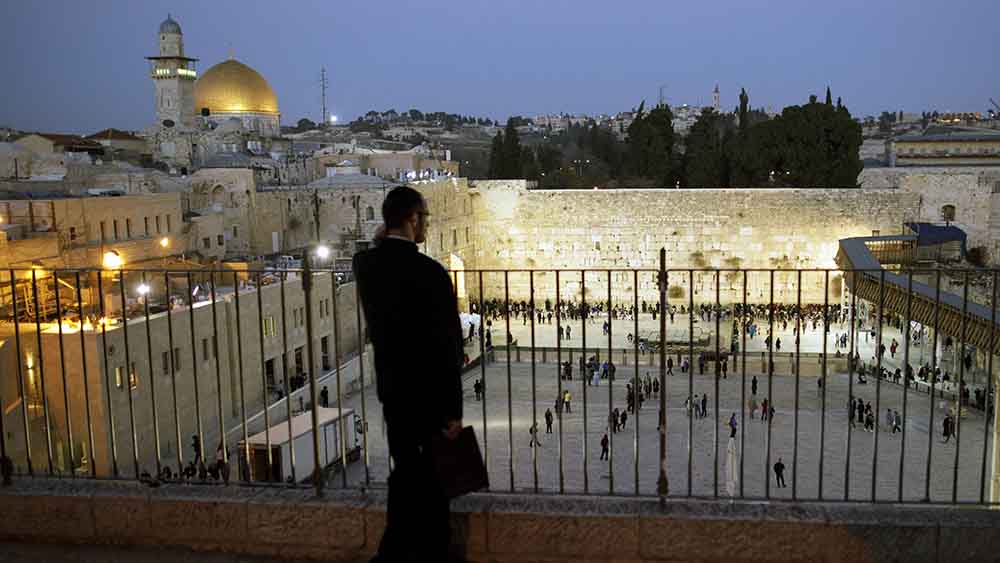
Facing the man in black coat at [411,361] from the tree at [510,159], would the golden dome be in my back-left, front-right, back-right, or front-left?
back-right

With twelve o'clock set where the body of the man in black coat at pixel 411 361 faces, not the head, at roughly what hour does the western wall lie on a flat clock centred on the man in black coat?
The western wall is roughly at 11 o'clock from the man in black coat.

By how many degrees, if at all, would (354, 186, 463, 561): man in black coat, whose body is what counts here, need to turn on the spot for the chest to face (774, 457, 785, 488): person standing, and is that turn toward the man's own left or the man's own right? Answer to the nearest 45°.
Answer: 0° — they already face them

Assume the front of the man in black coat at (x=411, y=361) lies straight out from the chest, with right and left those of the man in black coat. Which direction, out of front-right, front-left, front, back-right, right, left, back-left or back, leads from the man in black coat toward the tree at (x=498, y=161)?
front-left

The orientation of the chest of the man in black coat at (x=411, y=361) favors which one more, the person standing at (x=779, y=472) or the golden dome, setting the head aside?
the person standing

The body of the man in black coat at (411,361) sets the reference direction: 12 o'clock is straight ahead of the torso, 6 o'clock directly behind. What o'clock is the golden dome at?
The golden dome is roughly at 10 o'clock from the man in black coat.

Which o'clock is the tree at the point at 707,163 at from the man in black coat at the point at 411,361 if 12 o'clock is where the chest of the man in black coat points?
The tree is roughly at 11 o'clock from the man in black coat.

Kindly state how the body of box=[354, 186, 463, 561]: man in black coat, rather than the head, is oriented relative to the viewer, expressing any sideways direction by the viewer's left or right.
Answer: facing away from the viewer and to the right of the viewer

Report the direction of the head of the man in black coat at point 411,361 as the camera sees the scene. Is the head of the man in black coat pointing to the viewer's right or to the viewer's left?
to the viewer's right
